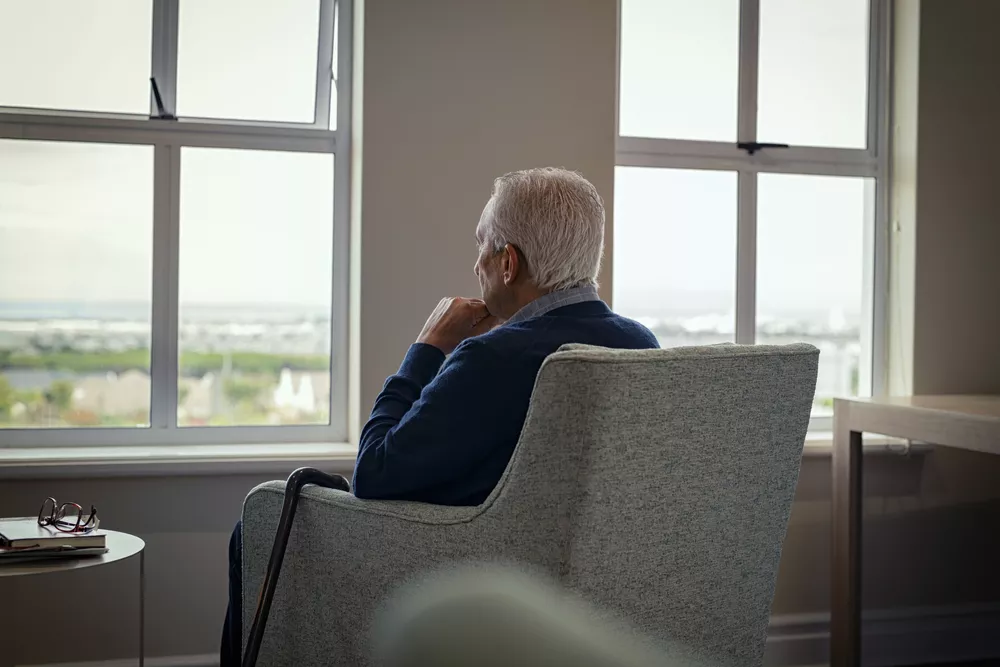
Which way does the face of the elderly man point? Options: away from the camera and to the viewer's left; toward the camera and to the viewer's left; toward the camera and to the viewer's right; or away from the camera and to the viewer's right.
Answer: away from the camera and to the viewer's left

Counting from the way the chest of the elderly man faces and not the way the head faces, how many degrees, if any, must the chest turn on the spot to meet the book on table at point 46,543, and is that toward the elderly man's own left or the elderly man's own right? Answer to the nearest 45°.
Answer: approximately 45° to the elderly man's own left

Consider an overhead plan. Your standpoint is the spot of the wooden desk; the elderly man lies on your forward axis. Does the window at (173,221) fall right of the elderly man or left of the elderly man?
right

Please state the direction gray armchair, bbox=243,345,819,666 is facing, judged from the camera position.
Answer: facing away from the viewer and to the left of the viewer
